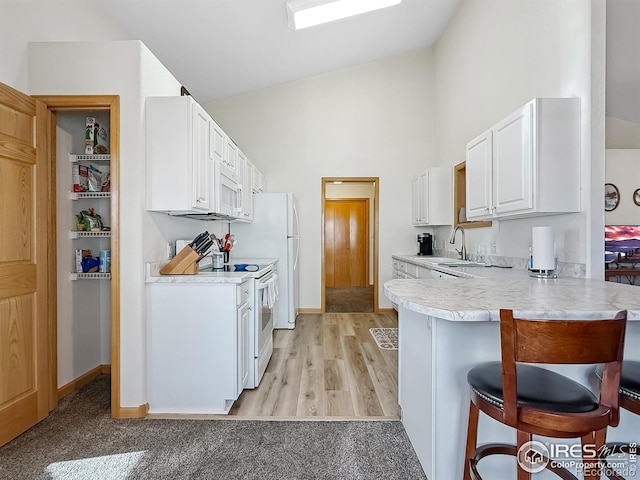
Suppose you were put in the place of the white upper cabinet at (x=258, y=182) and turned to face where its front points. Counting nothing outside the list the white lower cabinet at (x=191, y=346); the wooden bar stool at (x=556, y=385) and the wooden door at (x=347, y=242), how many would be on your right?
2

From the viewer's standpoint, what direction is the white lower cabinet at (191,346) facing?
to the viewer's right

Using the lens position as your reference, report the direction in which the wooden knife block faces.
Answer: facing to the right of the viewer

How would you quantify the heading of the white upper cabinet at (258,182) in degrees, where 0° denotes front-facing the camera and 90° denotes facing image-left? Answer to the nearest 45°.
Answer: approximately 270°

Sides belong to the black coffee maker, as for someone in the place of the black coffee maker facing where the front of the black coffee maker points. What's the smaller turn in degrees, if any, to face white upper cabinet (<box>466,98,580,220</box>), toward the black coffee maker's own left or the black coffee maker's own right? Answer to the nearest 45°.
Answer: approximately 45° to the black coffee maker's own left

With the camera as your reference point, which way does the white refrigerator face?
facing to the right of the viewer

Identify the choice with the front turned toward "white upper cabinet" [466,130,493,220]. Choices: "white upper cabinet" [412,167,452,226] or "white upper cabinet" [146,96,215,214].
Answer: "white upper cabinet" [146,96,215,214]

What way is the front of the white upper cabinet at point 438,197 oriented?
to the viewer's left

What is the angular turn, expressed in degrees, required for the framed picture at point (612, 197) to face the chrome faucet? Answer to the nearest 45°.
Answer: approximately 45° to its right

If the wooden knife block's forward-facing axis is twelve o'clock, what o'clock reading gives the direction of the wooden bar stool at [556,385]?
The wooden bar stool is roughly at 2 o'clock from the wooden knife block.

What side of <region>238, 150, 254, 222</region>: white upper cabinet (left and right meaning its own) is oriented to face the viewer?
right

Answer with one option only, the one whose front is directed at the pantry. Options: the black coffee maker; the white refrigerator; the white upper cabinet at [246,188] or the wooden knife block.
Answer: the black coffee maker
